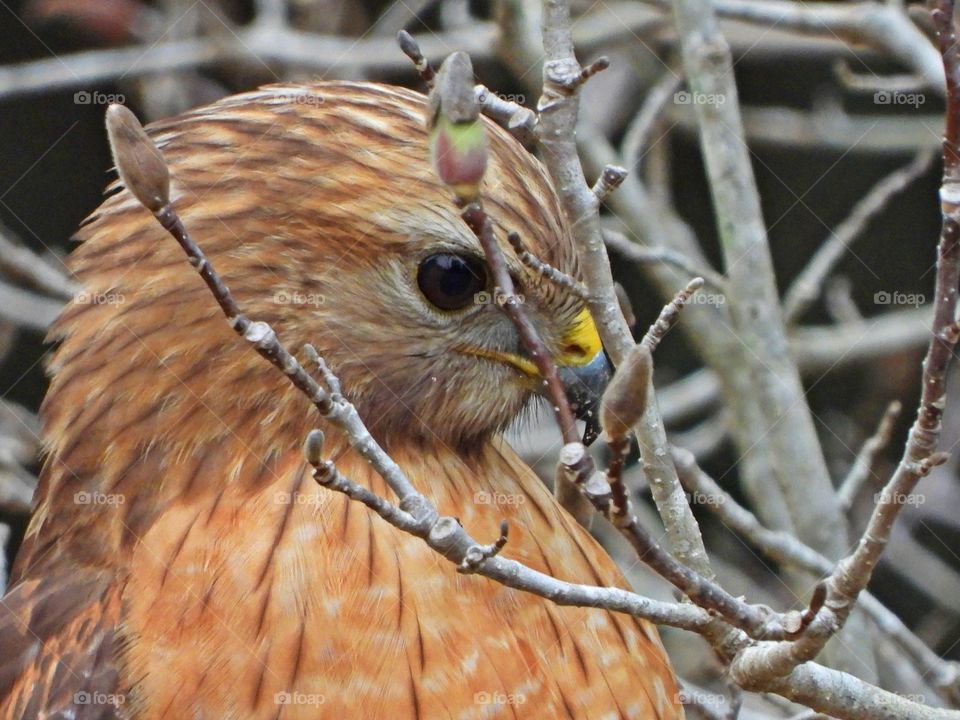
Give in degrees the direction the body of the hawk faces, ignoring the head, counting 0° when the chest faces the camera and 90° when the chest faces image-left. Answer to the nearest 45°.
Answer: approximately 315°
